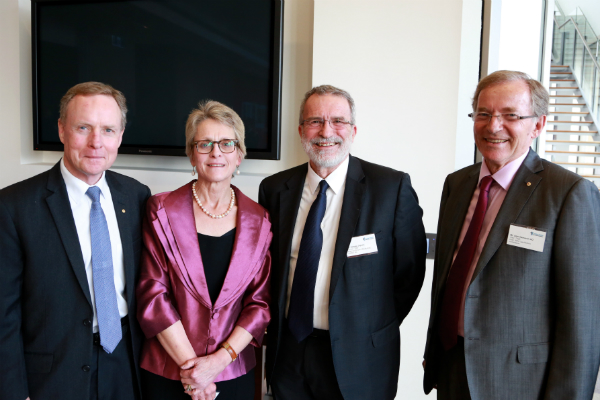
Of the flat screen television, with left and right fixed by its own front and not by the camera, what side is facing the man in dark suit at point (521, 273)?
front

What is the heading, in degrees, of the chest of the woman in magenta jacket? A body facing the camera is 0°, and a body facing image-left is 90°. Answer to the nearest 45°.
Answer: approximately 0°

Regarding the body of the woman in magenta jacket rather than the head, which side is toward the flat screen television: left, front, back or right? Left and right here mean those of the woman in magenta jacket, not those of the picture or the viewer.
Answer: back

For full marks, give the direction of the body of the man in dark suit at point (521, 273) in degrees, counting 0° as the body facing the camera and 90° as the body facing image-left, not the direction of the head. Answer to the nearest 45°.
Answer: approximately 45°

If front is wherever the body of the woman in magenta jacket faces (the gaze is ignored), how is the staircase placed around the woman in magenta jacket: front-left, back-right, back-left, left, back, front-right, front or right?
back-left

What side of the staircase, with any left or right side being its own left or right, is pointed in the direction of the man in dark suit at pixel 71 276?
front

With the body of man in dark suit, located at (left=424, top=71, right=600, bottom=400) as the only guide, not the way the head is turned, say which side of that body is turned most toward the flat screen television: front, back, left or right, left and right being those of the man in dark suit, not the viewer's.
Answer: right

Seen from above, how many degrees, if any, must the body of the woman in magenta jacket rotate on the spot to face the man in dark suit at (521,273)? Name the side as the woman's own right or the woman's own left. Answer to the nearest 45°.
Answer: approximately 45° to the woman's own left

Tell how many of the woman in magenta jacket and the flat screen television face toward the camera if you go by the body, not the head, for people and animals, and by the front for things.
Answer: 2

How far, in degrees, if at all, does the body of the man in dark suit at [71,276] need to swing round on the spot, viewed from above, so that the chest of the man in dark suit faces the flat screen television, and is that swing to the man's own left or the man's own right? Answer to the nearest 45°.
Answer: approximately 135° to the man's own left
